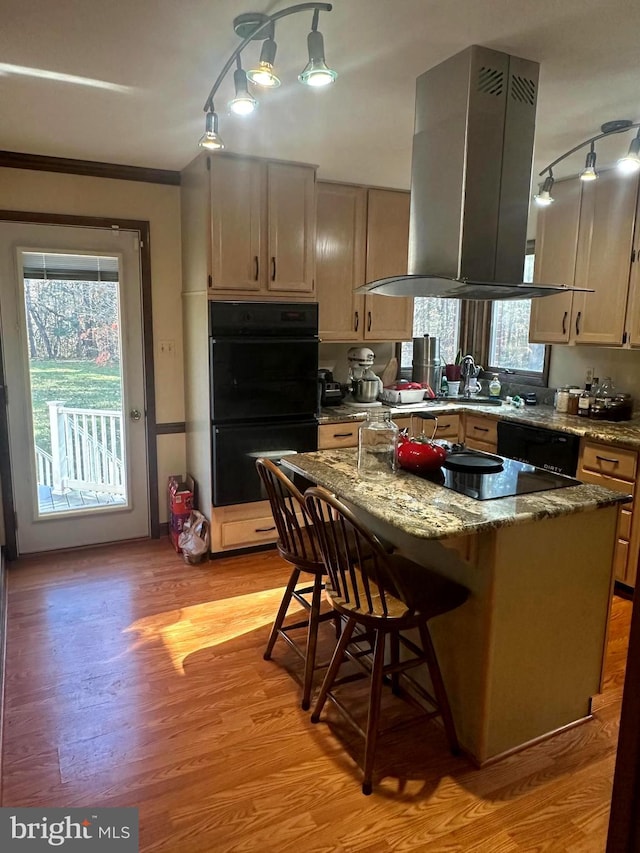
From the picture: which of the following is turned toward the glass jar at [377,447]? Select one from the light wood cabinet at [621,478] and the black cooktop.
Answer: the light wood cabinet

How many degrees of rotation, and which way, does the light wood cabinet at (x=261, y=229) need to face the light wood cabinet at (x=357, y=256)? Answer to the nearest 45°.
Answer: approximately 135° to its left

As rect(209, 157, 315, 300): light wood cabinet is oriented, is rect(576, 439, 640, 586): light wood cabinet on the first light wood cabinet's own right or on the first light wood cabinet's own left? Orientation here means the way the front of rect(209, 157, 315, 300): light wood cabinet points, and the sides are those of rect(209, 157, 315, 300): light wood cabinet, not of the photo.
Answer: on the first light wood cabinet's own left

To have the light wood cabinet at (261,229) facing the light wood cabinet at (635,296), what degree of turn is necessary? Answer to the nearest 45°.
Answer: approximately 90° to its left

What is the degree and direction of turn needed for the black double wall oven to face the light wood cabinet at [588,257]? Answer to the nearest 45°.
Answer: approximately 90° to its left

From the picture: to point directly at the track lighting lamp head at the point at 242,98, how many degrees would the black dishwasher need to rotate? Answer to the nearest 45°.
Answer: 0° — it already faces it

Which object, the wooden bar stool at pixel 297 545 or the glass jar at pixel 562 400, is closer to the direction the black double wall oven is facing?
the wooden bar stool
